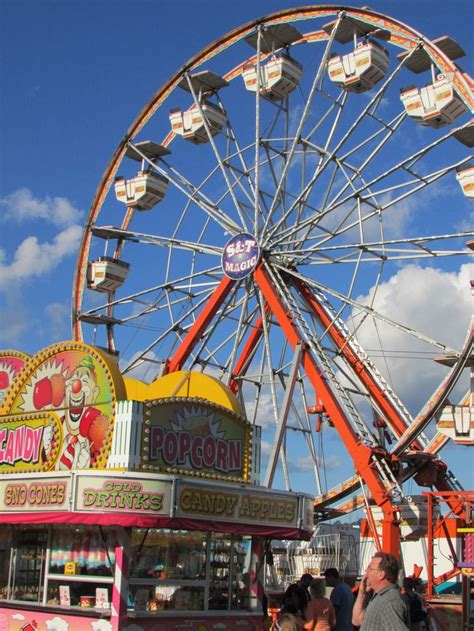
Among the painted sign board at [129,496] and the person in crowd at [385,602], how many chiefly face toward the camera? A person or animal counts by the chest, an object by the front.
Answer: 1

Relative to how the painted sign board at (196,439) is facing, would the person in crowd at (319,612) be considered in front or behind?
in front

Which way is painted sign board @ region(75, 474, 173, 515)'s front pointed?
toward the camera

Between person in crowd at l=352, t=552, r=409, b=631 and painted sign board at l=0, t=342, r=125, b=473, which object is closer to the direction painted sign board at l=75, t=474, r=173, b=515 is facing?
the person in crowd

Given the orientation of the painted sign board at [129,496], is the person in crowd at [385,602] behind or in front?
in front

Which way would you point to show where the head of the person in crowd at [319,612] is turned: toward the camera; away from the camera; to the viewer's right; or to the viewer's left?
away from the camera

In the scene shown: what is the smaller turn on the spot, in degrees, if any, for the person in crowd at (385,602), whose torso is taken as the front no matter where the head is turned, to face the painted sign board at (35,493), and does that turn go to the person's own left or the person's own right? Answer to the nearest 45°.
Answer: approximately 45° to the person's own right

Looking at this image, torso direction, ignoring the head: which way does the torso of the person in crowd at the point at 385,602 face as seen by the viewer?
to the viewer's left

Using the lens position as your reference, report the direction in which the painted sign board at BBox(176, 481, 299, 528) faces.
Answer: facing the viewer and to the right of the viewer

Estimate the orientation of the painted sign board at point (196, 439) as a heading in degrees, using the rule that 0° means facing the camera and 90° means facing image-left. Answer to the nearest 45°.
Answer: approximately 315°

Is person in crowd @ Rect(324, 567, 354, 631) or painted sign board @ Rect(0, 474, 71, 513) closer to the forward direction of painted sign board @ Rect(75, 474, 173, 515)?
the person in crowd

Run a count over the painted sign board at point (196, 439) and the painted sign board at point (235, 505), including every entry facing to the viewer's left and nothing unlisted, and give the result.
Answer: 0
